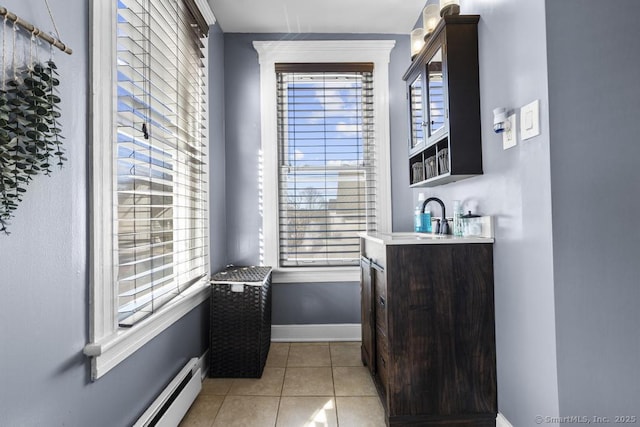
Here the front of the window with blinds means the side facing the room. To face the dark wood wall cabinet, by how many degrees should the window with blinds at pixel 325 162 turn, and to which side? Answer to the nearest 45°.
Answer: approximately 45° to its left

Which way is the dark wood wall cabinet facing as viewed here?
to the viewer's left

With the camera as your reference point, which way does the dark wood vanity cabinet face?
facing to the left of the viewer

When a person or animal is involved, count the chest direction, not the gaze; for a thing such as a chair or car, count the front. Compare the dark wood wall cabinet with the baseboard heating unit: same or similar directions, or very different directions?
very different directions

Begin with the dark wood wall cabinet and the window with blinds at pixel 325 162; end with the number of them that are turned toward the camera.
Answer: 1

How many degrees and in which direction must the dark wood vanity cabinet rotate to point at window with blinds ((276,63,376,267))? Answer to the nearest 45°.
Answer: approximately 45° to its right

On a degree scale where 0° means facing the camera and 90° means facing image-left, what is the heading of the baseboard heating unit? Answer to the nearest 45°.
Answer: approximately 315°

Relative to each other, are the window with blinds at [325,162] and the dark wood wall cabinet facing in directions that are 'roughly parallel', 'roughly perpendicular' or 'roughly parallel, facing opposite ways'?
roughly perpendicular

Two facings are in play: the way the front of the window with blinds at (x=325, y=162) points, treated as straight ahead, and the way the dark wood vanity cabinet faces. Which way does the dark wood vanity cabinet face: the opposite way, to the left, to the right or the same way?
to the right
